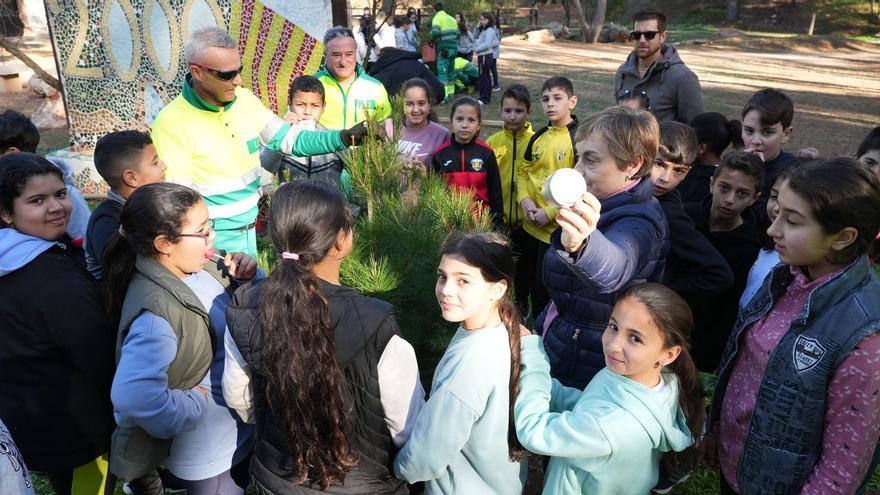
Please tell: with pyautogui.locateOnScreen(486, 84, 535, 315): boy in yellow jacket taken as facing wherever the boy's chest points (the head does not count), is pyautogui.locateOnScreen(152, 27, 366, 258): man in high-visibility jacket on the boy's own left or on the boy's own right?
on the boy's own right

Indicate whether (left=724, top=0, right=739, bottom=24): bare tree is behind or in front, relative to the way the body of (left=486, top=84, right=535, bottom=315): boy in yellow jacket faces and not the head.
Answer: behind

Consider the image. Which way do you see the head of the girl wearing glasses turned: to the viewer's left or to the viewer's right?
to the viewer's right

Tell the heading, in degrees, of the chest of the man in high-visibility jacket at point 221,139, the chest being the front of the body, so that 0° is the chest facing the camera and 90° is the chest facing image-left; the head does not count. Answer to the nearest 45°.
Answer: approximately 315°

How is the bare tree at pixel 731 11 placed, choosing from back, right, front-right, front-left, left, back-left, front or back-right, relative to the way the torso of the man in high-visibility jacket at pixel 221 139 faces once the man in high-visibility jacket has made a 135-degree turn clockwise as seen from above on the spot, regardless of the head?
back-right

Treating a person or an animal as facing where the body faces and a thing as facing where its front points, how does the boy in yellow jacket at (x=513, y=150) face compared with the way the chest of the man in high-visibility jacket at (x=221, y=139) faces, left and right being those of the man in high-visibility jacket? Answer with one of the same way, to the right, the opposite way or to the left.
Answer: to the right

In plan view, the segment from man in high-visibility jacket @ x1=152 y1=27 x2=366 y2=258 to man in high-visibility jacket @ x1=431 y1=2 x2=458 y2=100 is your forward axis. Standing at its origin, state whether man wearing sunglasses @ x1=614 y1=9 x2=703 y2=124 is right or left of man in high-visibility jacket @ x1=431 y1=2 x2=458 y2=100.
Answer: right

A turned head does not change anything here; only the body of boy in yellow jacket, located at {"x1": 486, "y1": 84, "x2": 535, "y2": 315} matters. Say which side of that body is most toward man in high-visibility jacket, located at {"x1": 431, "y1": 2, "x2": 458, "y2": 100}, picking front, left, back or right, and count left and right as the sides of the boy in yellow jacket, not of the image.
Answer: back
